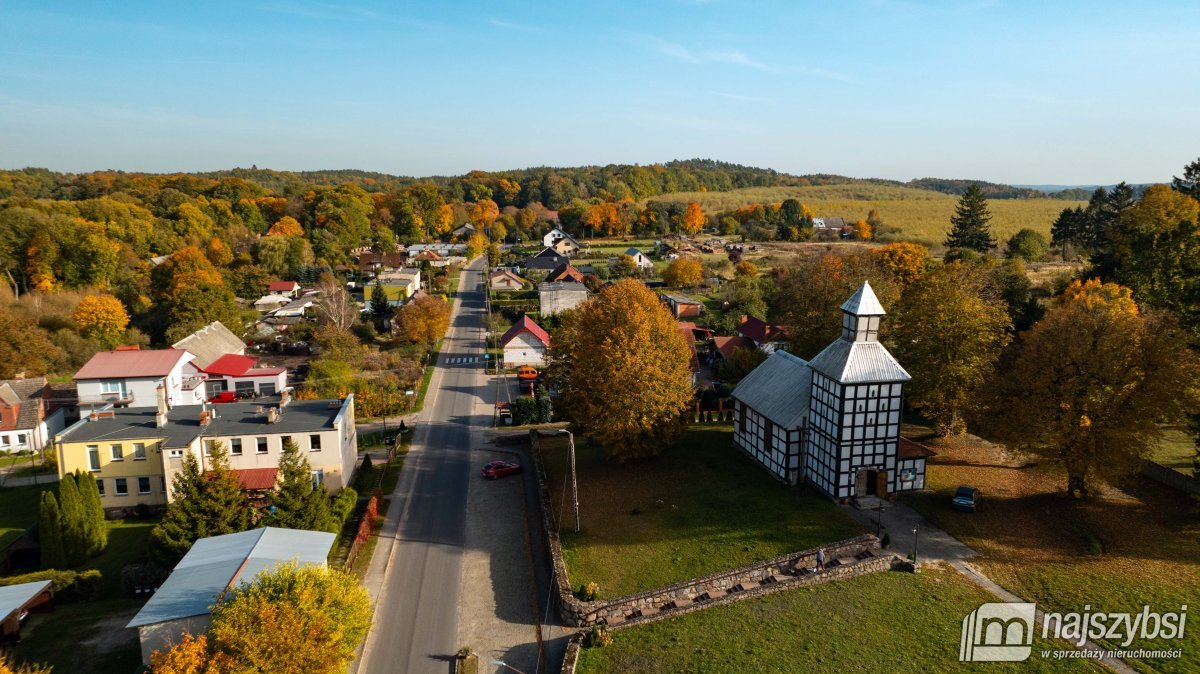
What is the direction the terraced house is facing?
toward the camera

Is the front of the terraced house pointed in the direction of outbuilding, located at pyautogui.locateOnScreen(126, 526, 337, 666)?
yes

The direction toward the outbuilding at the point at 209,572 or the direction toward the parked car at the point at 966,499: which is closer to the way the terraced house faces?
the outbuilding

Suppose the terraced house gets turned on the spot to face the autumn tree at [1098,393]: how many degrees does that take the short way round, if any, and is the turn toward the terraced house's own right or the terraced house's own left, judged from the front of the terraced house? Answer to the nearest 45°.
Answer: approximately 45° to the terraced house's own left

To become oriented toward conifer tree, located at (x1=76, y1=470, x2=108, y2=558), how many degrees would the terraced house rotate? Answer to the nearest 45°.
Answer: approximately 45° to its right

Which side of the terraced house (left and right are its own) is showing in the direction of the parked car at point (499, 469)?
left

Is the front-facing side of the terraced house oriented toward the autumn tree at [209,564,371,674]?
yes

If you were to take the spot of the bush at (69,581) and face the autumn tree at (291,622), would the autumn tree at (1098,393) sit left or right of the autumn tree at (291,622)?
left

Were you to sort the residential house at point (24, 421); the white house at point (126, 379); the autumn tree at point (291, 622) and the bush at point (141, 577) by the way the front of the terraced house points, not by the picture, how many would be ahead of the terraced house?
2

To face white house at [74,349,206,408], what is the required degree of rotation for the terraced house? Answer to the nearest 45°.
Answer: approximately 180°

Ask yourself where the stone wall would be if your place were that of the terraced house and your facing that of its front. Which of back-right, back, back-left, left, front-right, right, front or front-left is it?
front-left

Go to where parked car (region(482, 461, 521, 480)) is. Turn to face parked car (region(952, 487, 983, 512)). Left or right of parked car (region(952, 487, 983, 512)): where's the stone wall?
right

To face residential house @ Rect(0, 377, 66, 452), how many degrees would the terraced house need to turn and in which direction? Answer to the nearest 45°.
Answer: approximately 135° to its right
